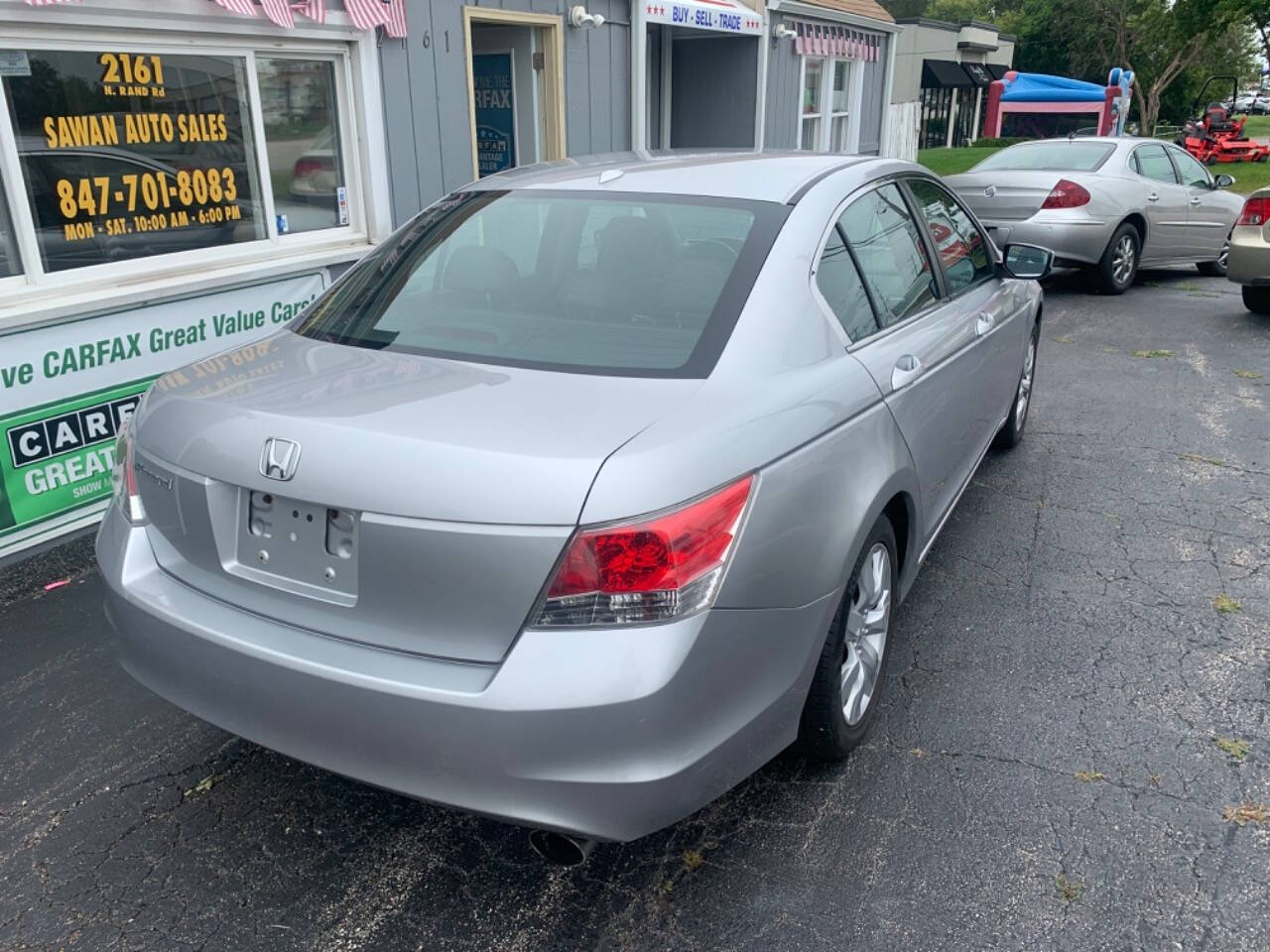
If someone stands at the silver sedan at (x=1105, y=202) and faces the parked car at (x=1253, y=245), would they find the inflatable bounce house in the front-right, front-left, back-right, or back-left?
back-left

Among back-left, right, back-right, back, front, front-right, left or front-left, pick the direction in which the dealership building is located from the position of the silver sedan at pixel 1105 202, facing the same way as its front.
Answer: back

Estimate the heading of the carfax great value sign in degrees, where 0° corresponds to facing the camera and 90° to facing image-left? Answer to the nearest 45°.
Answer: approximately 315°

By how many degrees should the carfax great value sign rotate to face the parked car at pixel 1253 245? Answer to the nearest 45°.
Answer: approximately 45° to its left

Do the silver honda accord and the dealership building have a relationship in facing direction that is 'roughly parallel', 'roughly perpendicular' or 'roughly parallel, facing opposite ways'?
roughly perpendicular

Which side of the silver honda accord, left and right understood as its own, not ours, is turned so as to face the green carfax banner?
left

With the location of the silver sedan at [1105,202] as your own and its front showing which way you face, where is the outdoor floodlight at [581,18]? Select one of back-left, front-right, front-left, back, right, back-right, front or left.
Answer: back

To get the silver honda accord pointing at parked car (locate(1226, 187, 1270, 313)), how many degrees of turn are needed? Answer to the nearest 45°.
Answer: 0° — it already faces it

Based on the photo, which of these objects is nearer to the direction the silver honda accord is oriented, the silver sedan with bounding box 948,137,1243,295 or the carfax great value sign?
the silver sedan

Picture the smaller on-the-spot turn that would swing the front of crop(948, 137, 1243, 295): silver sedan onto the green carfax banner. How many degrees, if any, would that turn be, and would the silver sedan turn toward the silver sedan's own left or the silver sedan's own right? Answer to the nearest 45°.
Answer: approximately 180°

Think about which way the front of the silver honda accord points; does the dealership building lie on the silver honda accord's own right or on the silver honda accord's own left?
on the silver honda accord's own left

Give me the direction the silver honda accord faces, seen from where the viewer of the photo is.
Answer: facing away from the viewer and to the right of the viewer

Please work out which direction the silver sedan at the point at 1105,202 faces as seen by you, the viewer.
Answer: facing away from the viewer and to the right of the viewer

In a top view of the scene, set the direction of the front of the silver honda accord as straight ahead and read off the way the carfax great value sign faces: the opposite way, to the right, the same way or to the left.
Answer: to the right

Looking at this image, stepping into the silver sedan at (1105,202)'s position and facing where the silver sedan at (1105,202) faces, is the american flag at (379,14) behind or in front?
behind

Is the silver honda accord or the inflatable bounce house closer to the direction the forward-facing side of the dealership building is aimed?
the silver honda accord

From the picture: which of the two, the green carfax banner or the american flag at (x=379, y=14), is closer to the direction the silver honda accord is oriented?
the american flag

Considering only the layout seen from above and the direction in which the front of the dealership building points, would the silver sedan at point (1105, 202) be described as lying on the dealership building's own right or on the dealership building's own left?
on the dealership building's own left
